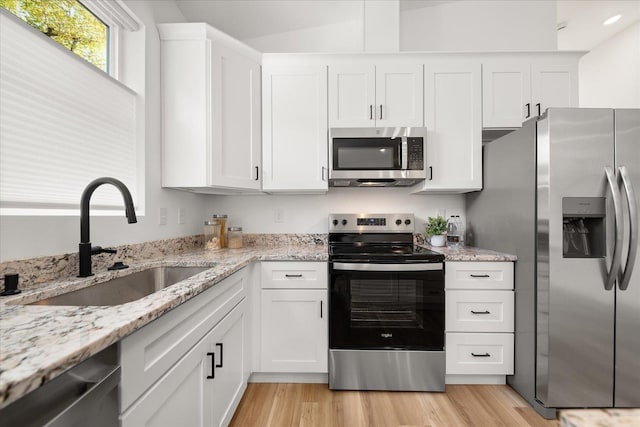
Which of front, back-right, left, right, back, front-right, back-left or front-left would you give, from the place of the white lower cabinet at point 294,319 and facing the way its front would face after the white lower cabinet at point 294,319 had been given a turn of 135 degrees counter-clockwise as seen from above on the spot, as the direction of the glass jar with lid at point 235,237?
left

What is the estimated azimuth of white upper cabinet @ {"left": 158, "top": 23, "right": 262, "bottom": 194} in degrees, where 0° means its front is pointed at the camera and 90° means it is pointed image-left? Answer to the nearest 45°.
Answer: approximately 315°

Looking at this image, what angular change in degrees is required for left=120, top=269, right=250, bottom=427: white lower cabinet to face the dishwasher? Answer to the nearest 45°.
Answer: approximately 90° to its right

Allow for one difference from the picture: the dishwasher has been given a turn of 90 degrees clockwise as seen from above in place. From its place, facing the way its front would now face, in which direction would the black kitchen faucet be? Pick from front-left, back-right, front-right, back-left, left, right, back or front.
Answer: back-right

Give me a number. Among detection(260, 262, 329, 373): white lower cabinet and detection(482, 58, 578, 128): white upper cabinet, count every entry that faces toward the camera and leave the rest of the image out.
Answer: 2

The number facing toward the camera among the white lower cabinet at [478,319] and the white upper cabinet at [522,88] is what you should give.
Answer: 2

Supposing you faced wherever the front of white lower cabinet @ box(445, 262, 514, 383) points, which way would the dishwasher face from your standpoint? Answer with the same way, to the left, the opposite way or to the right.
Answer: to the left

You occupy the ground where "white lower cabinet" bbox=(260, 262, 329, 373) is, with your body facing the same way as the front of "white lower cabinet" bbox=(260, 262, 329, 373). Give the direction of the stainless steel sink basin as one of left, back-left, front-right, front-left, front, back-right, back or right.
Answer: front-right

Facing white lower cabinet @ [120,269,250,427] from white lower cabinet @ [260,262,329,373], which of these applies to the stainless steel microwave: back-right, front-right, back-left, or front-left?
back-left

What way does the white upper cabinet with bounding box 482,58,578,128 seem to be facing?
toward the camera

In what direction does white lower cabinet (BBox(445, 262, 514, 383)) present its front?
toward the camera

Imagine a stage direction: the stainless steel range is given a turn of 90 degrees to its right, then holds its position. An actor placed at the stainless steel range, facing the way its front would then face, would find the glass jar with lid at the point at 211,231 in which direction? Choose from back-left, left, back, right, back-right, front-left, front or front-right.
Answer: front

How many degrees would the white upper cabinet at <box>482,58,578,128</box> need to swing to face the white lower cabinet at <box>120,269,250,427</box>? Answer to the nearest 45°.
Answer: approximately 45° to its right
